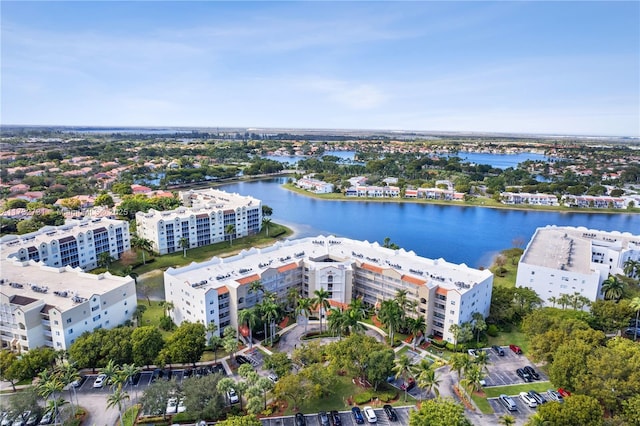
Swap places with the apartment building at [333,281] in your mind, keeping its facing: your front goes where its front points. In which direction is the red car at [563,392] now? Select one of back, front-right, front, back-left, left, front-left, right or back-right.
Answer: front-left

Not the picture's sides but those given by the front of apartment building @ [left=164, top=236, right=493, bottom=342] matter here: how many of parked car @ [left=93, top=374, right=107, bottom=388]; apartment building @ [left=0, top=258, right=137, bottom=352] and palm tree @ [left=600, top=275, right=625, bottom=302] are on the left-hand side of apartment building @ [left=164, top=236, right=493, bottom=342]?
1

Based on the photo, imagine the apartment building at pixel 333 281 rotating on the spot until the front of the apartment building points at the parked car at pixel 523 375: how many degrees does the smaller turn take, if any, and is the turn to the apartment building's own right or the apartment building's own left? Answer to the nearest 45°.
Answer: approximately 45° to the apartment building's own left

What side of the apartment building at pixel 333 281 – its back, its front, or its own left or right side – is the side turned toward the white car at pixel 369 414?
front

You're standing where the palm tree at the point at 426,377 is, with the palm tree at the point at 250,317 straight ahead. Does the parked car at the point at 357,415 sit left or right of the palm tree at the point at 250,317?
left

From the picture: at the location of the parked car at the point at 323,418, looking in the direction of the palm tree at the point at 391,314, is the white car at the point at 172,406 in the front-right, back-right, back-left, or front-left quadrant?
back-left

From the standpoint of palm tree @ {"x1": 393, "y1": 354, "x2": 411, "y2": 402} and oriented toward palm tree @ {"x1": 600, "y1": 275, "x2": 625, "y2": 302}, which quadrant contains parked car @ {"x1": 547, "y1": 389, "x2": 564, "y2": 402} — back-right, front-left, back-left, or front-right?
front-right

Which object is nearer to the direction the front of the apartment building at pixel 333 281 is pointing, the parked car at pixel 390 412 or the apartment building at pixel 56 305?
the parked car

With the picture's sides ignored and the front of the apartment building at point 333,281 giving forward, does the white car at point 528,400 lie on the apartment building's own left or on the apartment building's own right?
on the apartment building's own left

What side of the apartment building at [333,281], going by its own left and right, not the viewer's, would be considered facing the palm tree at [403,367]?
front

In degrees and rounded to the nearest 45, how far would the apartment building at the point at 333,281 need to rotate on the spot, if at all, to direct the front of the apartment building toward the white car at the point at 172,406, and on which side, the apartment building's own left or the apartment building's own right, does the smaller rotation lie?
approximately 45° to the apartment building's own right

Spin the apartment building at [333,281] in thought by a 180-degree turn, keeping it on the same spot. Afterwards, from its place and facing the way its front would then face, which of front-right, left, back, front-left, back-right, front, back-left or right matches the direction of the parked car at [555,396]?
back-right

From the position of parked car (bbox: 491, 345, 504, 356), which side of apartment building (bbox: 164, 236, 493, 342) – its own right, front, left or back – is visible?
left

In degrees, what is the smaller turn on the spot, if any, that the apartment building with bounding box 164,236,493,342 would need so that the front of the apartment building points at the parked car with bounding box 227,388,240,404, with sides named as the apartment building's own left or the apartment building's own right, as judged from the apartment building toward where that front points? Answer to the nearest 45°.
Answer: approximately 45° to the apartment building's own right

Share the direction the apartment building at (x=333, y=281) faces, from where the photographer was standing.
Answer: facing the viewer
